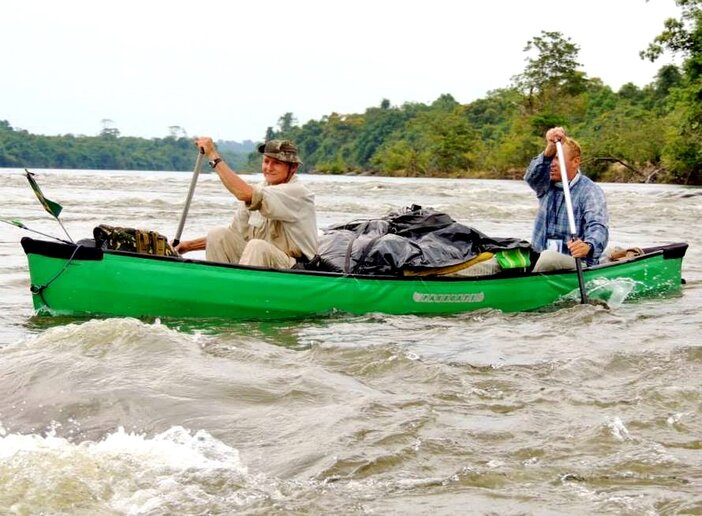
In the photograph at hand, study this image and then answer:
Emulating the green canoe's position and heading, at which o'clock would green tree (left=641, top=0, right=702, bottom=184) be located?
The green tree is roughly at 4 o'clock from the green canoe.

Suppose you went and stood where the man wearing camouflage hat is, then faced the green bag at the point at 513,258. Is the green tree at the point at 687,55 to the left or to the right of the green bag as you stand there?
left

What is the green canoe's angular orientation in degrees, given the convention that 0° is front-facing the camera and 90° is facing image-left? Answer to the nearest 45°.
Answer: approximately 90°
